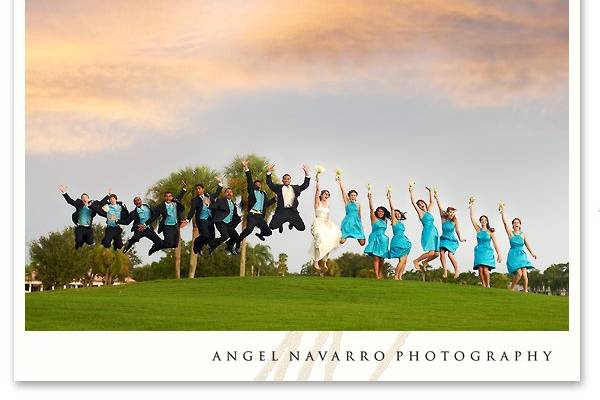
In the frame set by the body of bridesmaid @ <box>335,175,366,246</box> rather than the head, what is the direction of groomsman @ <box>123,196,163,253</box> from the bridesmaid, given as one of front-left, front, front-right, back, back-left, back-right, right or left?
right

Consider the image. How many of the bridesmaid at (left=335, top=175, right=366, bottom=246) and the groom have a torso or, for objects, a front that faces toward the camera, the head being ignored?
2

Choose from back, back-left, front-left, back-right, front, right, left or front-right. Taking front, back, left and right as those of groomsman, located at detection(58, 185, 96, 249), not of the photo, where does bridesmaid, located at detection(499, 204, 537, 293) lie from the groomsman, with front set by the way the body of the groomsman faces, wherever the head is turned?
left

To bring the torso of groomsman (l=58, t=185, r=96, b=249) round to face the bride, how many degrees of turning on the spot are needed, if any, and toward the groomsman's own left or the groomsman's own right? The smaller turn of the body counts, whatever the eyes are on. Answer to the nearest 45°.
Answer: approximately 90° to the groomsman's own left

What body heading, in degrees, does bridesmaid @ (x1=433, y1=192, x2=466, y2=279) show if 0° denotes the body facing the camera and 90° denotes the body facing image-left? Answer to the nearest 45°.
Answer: approximately 0°

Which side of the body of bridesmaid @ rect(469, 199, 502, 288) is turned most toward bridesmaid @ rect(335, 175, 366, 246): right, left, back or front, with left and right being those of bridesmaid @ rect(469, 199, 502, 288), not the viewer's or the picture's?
right
